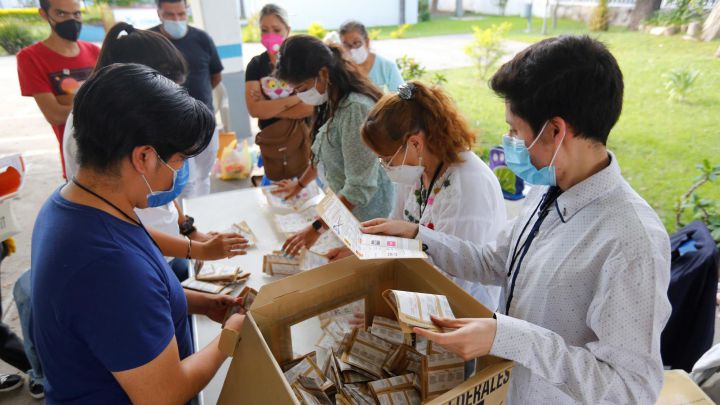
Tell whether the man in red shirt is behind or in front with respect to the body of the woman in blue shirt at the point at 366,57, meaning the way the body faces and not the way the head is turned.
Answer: in front

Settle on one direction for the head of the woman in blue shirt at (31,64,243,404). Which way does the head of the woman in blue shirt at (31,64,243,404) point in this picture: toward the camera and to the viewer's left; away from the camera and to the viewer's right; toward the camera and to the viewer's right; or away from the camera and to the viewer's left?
away from the camera and to the viewer's right

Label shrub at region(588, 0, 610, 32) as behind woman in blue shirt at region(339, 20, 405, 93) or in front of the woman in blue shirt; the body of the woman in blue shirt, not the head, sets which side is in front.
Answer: behind

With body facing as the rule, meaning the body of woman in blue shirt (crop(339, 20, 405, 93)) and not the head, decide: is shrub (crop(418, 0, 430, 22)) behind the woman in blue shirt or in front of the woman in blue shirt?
behind

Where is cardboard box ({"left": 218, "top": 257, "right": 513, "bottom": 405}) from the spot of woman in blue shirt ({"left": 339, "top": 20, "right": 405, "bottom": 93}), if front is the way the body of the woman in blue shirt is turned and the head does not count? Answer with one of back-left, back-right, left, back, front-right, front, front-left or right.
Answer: front-left

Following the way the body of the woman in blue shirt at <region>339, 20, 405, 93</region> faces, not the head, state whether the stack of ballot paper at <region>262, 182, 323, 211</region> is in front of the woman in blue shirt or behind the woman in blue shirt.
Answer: in front

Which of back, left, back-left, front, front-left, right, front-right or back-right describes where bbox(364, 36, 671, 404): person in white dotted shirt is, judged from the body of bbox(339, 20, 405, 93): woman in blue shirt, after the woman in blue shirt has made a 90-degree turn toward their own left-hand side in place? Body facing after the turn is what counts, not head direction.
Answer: front-right

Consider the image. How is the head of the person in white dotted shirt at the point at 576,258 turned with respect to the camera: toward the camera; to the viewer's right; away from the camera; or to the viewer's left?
to the viewer's left

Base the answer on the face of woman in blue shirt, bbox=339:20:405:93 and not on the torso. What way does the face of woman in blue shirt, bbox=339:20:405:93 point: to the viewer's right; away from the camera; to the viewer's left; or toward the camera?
toward the camera

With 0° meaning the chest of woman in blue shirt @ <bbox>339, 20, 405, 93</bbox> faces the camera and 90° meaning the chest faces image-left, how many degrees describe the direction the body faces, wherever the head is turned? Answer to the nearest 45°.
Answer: approximately 45°

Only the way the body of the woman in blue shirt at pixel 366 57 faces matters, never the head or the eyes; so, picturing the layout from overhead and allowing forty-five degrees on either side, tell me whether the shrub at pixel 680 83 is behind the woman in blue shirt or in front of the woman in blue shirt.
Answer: behind

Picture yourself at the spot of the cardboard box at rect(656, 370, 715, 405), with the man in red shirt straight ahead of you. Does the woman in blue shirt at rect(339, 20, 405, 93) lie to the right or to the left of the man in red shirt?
right
